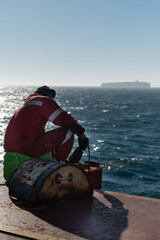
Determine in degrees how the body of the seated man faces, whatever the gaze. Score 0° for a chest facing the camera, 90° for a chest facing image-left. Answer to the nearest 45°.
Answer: approximately 225°
